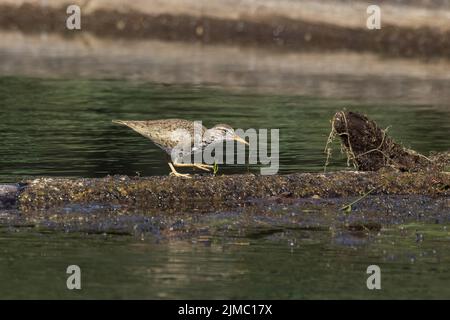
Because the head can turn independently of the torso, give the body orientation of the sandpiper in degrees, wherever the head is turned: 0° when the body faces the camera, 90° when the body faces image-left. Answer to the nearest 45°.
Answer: approximately 270°
